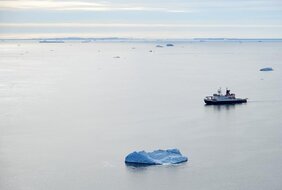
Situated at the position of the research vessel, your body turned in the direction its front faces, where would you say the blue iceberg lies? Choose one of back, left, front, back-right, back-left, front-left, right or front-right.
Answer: left

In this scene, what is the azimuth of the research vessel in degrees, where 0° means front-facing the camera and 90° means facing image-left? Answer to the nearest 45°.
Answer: approximately 90°
